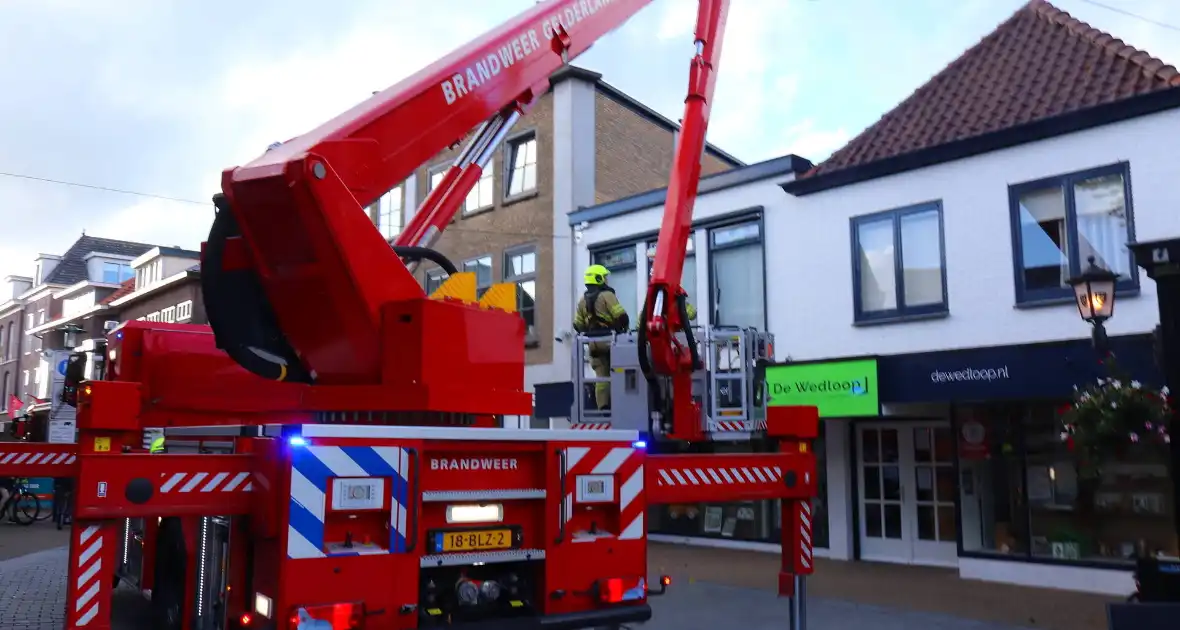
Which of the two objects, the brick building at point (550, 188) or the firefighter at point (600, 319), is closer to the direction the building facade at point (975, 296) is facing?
the firefighter

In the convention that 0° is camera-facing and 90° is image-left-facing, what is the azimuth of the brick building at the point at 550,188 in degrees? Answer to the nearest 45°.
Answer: approximately 45°

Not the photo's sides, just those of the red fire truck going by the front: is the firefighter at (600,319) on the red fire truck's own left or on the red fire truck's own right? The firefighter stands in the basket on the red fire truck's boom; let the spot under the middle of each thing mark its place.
on the red fire truck's own right
